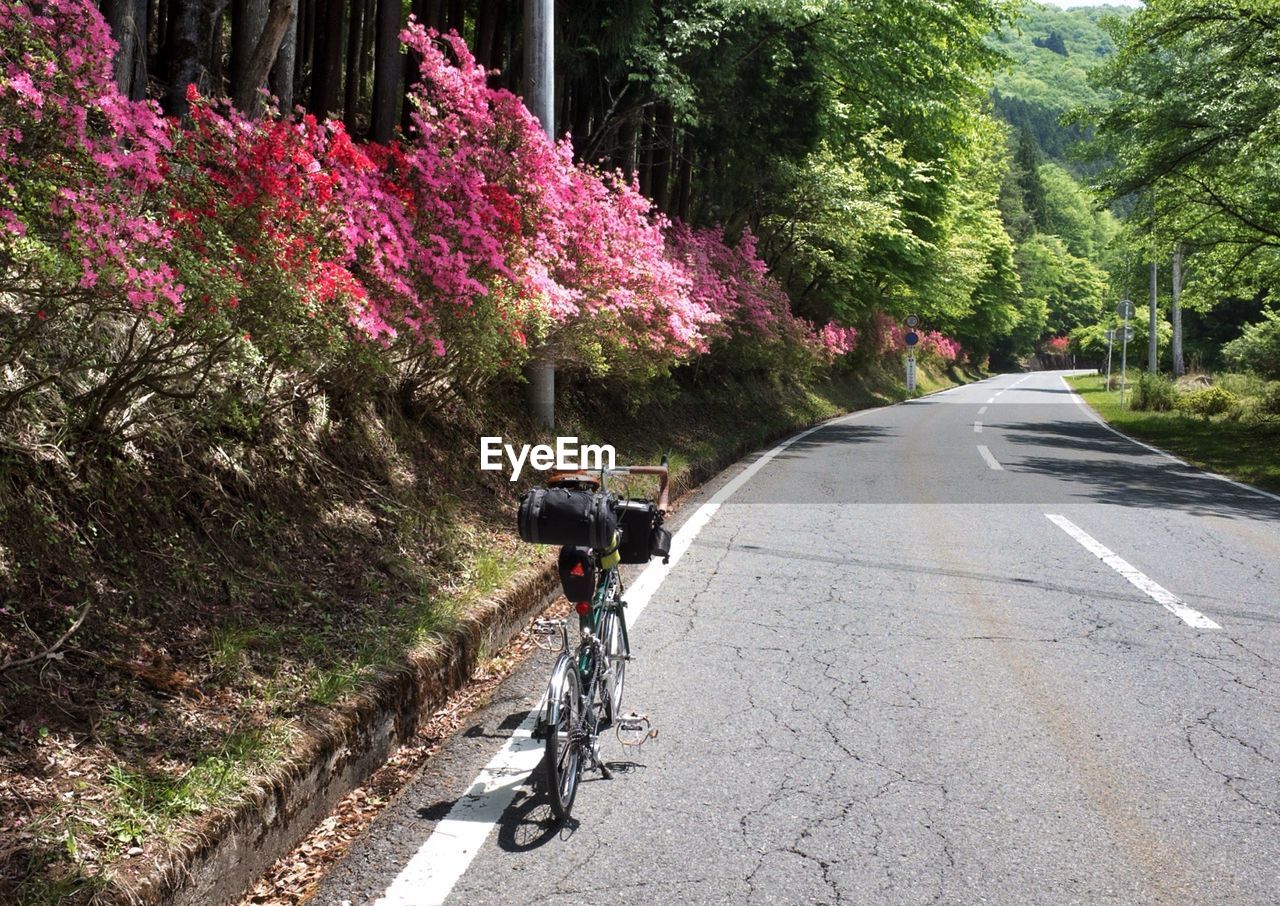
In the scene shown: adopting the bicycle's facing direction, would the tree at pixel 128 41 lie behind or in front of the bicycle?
in front

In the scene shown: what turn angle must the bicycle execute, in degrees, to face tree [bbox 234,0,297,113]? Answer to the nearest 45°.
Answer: approximately 45° to its left

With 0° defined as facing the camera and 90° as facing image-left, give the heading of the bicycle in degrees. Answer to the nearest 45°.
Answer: approximately 180°

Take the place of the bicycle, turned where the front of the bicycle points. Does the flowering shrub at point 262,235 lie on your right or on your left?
on your left

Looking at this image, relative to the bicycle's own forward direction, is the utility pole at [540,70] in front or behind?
in front
